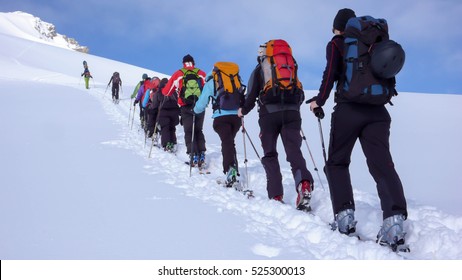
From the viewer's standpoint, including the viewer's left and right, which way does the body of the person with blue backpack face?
facing away from the viewer and to the left of the viewer

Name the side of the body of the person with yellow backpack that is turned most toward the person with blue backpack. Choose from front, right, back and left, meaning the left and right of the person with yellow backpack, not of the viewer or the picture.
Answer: back

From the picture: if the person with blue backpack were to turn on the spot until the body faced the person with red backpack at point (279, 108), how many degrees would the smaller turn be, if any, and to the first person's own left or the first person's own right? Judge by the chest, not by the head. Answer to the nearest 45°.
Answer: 0° — they already face them

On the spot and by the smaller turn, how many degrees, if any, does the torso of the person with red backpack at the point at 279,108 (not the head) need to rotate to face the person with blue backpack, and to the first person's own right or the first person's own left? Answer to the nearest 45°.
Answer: approximately 180°

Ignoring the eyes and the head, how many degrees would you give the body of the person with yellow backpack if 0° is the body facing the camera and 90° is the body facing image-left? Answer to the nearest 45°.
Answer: approximately 135°

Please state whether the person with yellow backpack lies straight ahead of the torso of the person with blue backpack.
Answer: yes

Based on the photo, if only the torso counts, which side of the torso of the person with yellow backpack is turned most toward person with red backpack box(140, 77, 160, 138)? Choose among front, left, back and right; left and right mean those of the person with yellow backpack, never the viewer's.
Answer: front

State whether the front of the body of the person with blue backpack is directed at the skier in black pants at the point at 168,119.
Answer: yes

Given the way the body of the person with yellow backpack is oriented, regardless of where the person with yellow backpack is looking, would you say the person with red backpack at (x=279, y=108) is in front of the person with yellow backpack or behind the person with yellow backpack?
behind

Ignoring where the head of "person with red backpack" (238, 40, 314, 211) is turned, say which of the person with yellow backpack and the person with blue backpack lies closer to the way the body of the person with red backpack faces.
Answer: the person with yellow backpack

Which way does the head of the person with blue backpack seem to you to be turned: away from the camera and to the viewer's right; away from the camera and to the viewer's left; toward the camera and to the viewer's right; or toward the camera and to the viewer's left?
away from the camera and to the viewer's left

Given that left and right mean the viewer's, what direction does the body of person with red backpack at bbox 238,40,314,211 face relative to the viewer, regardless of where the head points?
facing away from the viewer and to the left of the viewer

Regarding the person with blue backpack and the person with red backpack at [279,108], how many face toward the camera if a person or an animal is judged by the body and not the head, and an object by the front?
0
